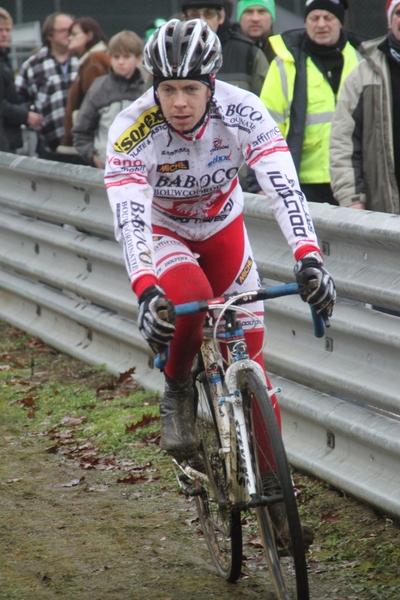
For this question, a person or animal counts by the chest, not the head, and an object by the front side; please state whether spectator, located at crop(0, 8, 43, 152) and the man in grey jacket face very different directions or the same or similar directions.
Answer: same or similar directions

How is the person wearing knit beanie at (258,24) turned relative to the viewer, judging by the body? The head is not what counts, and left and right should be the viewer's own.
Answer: facing the viewer

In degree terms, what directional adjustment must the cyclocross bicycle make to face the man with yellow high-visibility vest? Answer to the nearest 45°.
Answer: approximately 180°

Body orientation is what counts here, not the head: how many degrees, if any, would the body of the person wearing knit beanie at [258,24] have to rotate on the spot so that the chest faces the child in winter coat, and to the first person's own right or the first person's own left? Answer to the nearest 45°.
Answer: approximately 90° to the first person's own right

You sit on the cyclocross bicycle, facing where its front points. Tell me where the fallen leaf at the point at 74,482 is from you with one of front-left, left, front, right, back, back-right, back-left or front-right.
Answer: back-right

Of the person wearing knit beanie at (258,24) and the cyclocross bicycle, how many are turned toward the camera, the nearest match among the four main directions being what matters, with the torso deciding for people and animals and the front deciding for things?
2

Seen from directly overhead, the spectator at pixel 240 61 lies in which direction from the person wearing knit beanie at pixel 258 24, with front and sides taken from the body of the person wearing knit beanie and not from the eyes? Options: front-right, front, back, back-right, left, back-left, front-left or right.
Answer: front

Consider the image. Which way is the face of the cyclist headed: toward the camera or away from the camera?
toward the camera

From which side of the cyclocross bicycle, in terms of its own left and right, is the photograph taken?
front

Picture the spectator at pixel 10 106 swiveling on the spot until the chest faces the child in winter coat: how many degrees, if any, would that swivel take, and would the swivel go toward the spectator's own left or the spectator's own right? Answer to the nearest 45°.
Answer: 0° — they already face them

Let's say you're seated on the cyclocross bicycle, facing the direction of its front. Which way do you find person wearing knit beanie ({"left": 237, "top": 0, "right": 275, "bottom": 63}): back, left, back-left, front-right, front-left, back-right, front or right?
back
